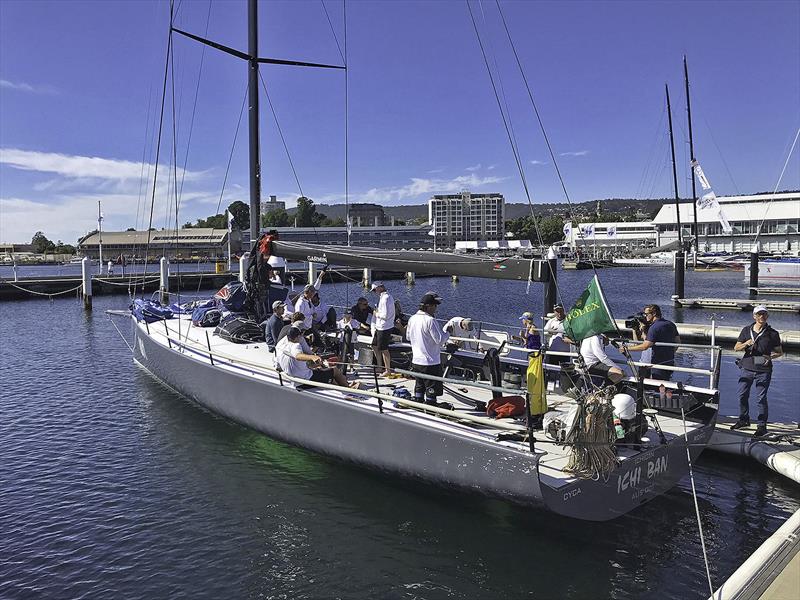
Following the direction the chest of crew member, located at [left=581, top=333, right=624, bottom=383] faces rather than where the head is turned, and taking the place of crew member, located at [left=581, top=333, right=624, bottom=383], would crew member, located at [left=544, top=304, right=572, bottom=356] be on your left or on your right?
on your left

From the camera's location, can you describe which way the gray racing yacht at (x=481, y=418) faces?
facing away from the viewer and to the left of the viewer

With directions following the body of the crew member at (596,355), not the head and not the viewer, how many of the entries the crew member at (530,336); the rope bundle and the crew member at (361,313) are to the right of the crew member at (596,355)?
1

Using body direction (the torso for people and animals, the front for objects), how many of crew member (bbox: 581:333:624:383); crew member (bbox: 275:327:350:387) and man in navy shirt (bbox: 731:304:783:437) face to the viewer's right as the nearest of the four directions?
2

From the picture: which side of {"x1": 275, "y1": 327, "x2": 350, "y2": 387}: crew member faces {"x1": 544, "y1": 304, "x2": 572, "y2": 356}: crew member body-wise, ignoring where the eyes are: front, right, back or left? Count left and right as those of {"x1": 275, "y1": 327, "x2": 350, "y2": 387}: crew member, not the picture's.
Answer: front

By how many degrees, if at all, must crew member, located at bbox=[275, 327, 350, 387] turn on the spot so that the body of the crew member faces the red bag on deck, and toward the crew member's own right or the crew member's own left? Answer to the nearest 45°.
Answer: approximately 45° to the crew member's own right

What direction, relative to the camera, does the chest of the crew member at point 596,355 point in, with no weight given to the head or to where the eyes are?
to the viewer's right

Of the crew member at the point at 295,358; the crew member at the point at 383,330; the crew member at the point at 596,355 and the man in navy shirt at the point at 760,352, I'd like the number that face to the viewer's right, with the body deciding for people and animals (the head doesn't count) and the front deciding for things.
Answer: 2

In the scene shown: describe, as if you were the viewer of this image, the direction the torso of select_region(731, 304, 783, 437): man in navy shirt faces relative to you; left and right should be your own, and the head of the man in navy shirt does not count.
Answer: facing the viewer and to the left of the viewer

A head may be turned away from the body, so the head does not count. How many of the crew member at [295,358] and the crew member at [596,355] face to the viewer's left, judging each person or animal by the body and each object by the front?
0

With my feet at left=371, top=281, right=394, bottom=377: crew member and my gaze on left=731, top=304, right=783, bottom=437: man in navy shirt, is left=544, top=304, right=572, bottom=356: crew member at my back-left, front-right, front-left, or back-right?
front-left

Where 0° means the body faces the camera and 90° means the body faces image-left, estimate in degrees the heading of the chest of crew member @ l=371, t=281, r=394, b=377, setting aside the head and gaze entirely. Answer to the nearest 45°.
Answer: approximately 90°

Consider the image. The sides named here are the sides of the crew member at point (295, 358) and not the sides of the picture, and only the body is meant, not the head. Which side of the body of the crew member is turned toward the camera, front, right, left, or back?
right
